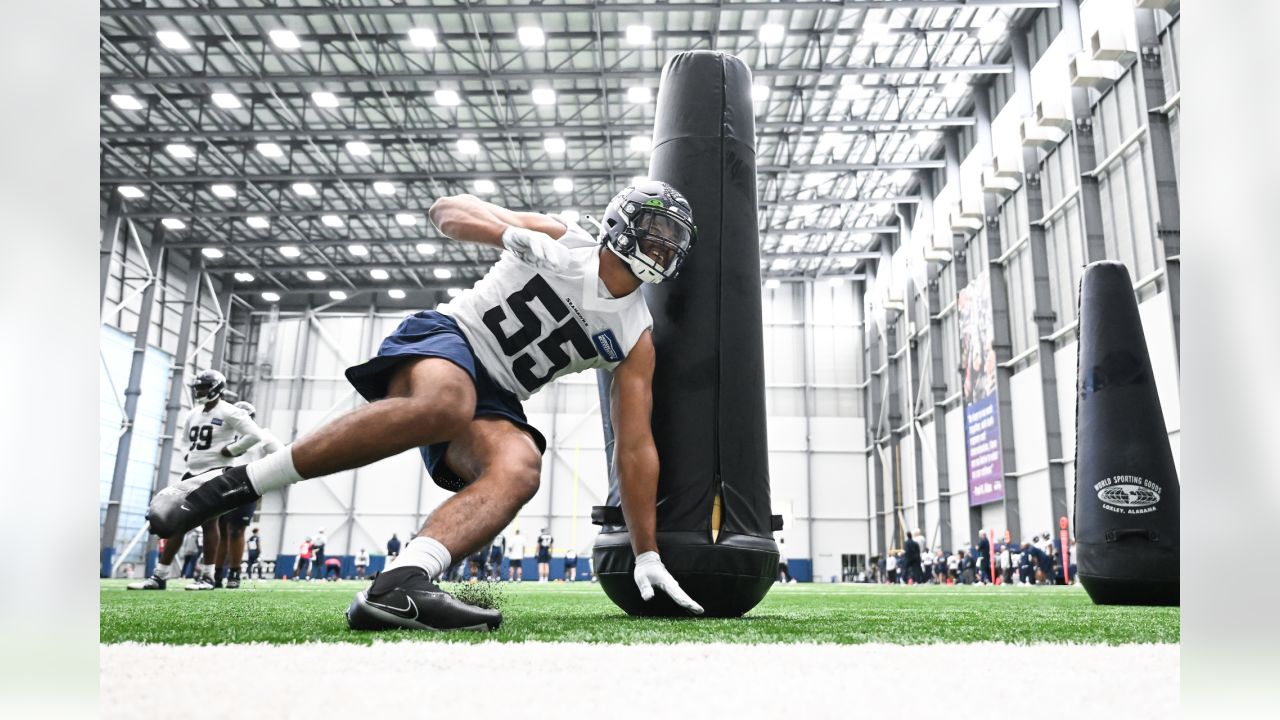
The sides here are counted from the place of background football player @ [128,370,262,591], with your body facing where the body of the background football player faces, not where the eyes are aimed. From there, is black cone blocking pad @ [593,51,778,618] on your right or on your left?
on your left

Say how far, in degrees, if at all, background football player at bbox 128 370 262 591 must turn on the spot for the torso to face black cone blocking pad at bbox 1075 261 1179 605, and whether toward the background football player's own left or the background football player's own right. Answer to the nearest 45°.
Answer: approximately 90° to the background football player's own left

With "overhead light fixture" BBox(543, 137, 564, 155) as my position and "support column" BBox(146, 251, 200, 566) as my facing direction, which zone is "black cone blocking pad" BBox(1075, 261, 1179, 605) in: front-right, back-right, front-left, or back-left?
back-left

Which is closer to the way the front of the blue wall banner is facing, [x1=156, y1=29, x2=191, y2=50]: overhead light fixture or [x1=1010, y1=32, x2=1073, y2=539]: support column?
the overhead light fixture

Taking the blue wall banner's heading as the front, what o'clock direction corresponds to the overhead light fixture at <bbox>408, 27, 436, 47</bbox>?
The overhead light fixture is roughly at 12 o'clock from the blue wall banner.

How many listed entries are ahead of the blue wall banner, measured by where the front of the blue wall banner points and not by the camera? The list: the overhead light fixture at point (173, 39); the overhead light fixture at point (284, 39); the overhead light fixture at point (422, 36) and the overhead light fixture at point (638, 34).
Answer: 4

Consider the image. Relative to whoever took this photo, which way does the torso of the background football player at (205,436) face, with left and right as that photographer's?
facing the viewer and to the left of the viewer

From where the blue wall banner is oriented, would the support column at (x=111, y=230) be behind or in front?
in front

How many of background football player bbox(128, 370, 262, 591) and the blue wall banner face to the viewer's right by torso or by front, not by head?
0

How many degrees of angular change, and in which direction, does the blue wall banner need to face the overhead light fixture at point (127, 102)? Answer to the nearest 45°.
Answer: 0° — it already faces it

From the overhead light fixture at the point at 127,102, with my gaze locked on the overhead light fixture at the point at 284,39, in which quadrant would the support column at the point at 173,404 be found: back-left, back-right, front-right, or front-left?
back-left

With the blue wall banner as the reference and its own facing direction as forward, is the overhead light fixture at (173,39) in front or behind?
in front
